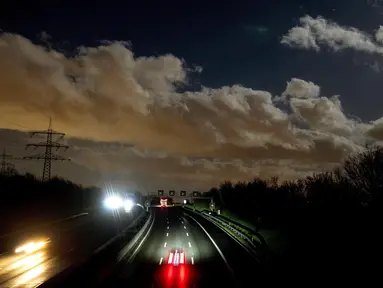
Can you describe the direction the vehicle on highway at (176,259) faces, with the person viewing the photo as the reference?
facing away from the viewer
